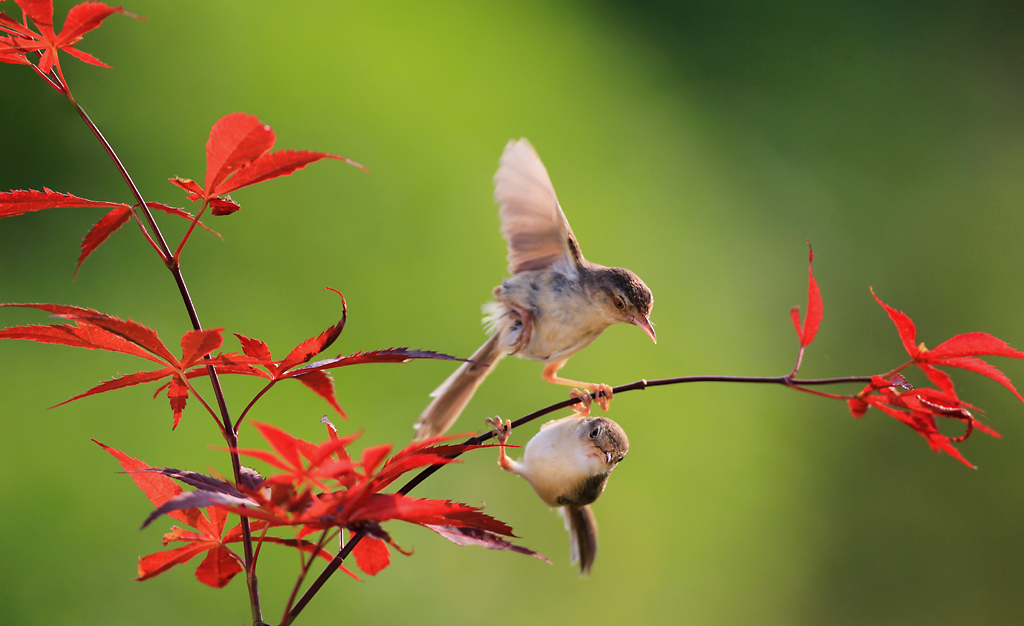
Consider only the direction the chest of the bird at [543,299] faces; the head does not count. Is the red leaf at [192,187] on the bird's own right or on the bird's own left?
on the bird's own right

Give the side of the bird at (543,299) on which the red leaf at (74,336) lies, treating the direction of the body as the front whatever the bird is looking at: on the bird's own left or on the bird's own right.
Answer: on the bird's own right

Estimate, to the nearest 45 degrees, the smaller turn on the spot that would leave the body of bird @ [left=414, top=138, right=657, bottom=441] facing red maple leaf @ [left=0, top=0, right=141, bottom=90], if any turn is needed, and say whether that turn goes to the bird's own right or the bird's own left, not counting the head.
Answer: approximately 135° to the bird's own right

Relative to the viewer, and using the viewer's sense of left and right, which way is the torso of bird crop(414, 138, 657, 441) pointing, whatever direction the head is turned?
facing to the right of the viewer

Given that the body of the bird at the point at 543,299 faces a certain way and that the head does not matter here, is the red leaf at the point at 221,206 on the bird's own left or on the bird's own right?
on the bird's own right

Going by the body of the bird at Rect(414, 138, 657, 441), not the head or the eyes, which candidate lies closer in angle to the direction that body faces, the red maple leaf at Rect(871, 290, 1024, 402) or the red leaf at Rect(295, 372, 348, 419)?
the red maple leaf

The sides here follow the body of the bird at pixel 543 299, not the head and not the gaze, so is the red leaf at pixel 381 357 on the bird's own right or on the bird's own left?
on the bird's own right

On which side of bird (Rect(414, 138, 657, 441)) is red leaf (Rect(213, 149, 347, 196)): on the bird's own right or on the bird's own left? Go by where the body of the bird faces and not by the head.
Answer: on the bird's own right
